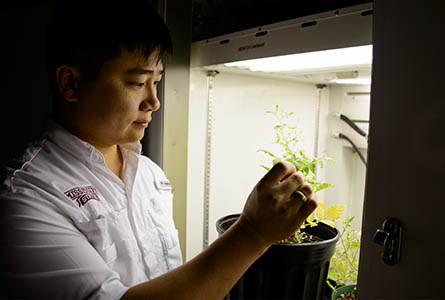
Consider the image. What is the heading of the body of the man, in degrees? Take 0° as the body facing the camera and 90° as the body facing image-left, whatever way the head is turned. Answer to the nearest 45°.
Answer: approximately 315°

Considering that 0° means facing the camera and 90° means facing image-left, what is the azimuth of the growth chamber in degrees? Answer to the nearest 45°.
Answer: approximately 45°

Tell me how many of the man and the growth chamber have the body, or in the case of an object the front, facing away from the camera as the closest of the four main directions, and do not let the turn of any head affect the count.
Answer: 0
